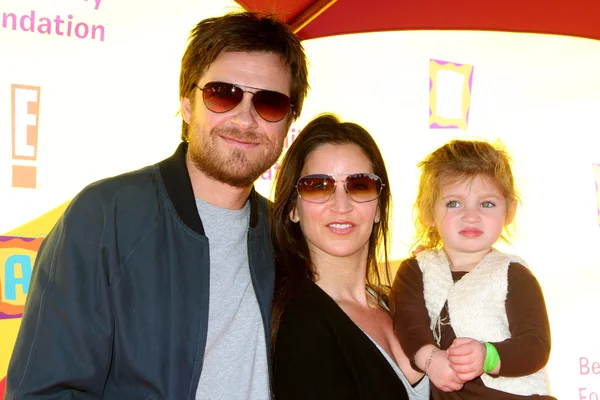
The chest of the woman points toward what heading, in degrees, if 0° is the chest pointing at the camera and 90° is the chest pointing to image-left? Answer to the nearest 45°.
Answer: approximately 315°

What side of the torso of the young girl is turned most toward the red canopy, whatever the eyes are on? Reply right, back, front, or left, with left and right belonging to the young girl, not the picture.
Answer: back

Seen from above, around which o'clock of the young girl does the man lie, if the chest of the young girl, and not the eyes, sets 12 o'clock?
The man is roughly at 2 o'clock from the young girl.

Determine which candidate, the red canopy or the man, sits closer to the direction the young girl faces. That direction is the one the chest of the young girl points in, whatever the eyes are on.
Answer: the man

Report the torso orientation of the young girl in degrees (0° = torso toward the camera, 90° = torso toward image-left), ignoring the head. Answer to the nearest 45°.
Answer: approximately 0°

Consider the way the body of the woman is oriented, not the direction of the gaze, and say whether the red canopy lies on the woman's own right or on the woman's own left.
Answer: on the woman's own left
